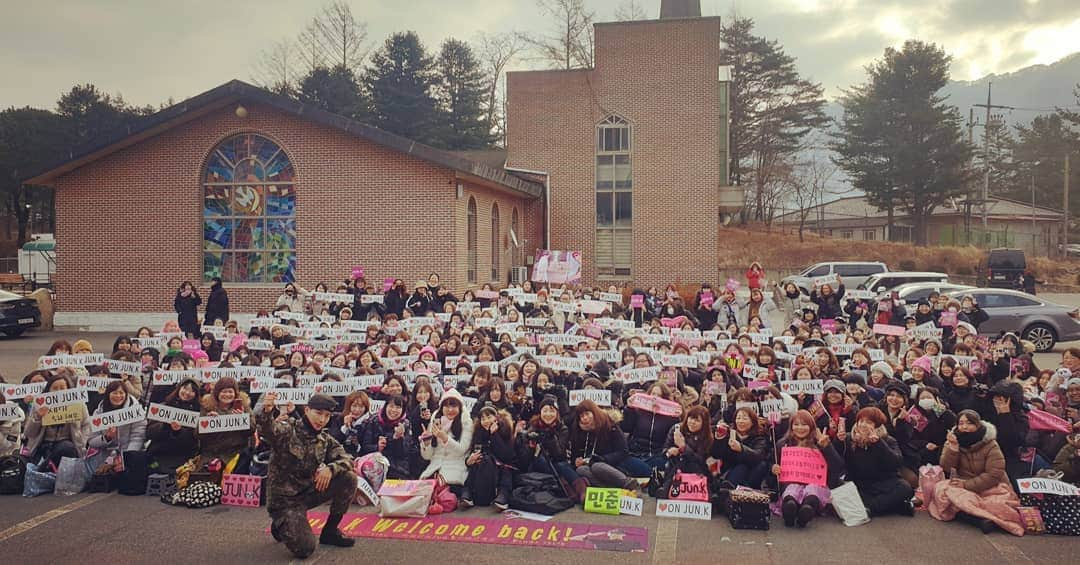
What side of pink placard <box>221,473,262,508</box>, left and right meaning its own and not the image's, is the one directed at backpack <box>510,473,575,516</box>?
left

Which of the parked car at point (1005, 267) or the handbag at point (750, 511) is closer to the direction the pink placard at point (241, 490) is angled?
the handbag

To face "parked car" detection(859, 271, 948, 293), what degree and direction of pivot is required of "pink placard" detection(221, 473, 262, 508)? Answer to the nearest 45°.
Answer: approximately 135° to its left

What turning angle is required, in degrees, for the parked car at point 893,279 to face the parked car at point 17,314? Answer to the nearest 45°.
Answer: approximately 45° to its left

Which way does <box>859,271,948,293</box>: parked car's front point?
to the viewer's left

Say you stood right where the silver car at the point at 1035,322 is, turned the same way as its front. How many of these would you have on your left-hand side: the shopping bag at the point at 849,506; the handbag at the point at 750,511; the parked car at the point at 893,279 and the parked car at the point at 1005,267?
2

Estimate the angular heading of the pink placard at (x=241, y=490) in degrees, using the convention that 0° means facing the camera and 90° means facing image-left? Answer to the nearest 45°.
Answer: approximately 0°

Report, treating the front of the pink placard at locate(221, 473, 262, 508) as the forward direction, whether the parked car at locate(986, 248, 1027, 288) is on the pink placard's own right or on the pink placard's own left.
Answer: on the pink placard's own left
